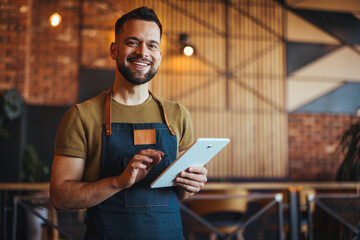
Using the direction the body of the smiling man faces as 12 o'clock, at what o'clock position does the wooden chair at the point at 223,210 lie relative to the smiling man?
The wooden chair is roughly at 8 o'clock from the smiling man.

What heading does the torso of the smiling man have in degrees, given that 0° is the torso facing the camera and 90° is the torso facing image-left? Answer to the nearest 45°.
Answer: approximately 315°
